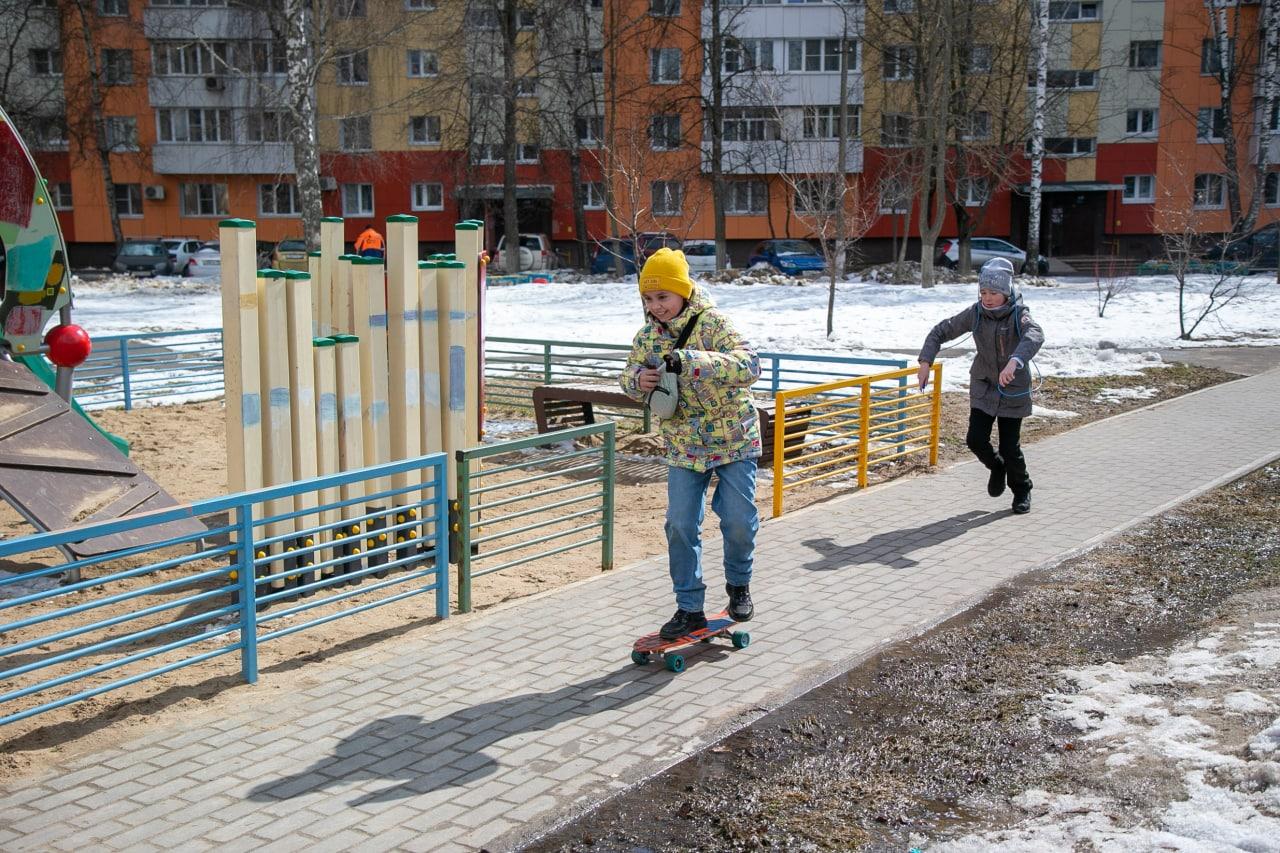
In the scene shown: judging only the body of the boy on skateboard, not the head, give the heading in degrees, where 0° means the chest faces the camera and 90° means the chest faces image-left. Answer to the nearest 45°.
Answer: approximately 45°

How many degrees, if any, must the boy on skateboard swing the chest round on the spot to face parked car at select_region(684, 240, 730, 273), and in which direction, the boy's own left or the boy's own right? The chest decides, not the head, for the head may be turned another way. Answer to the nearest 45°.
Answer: approximately 135° to the boy's own right

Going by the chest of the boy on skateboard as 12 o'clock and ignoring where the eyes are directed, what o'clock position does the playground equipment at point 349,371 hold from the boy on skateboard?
The playground equipment is roughly at 3 o'clock from the boy on skateboard.

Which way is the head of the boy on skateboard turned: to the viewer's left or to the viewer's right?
to the viewer's left

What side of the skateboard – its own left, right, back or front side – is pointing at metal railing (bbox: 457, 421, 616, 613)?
right

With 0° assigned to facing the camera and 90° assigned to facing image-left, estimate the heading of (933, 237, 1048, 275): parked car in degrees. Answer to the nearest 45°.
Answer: approximately 270°
